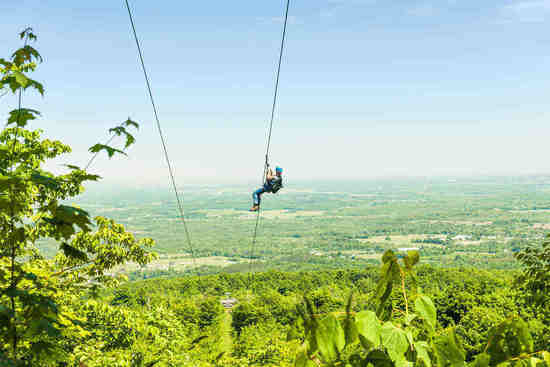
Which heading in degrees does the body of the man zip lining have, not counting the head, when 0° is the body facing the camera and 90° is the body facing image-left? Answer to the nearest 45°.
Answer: approximately 90°

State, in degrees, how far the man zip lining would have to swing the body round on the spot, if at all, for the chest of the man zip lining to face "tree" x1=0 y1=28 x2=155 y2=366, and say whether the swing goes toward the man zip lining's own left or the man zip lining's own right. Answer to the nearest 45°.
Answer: approximately 90° to the man zip lining's own left
